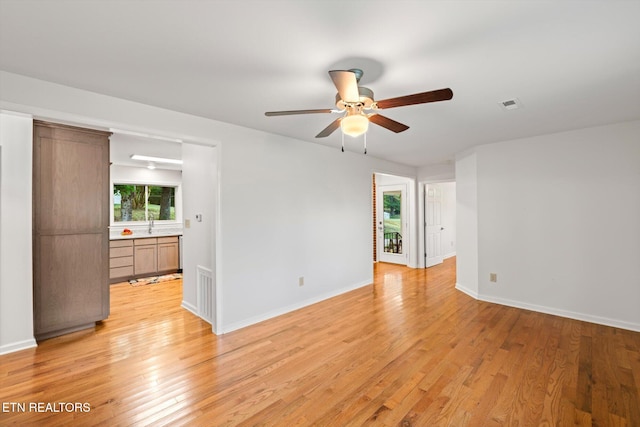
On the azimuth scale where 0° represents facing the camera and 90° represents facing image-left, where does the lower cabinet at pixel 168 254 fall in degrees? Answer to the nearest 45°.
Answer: approximately 0°

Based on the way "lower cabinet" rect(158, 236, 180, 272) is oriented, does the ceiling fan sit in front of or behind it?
in front
